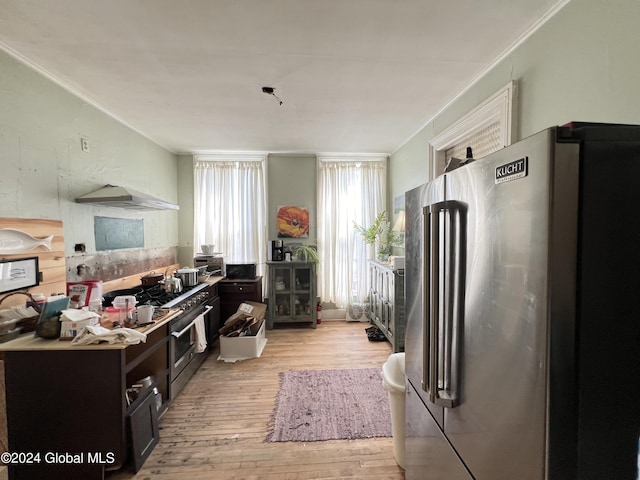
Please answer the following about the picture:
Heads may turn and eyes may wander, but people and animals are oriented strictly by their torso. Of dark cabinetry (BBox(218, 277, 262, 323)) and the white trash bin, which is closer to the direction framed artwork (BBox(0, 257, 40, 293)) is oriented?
the white trash bin

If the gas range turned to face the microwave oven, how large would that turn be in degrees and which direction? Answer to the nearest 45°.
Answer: approximately 90° to its left

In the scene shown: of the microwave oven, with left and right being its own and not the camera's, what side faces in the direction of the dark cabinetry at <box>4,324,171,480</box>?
front

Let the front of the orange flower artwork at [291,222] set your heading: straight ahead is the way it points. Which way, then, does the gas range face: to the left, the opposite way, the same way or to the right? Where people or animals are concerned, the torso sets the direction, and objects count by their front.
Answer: to the left

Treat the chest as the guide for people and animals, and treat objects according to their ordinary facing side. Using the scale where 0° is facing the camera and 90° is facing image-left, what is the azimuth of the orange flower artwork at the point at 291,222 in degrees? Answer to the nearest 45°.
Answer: approximately 0°

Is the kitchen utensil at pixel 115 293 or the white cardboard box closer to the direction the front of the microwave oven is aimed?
the white cardboard box

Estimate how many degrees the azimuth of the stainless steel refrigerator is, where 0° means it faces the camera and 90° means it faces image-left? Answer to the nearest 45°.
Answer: approximately 45°

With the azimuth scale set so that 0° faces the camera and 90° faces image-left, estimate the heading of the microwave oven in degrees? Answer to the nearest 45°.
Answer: approximately 0°

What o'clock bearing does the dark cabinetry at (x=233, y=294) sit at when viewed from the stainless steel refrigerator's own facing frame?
The dark cabinetry is roughly at 2 o'clock from the stainless steel refrigerator.

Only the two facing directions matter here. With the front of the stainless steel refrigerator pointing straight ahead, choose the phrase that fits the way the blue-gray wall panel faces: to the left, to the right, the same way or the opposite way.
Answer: the opposite way

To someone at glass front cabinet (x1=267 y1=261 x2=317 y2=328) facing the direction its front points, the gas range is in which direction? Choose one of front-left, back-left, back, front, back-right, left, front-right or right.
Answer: front-right

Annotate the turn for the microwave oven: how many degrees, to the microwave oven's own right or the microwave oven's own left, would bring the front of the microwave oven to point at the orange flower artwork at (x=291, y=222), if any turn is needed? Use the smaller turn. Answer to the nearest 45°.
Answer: approximately 90° to the microwave oven's own left
